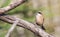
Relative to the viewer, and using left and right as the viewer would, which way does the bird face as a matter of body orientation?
facing the viewer and to the left of the viewer
